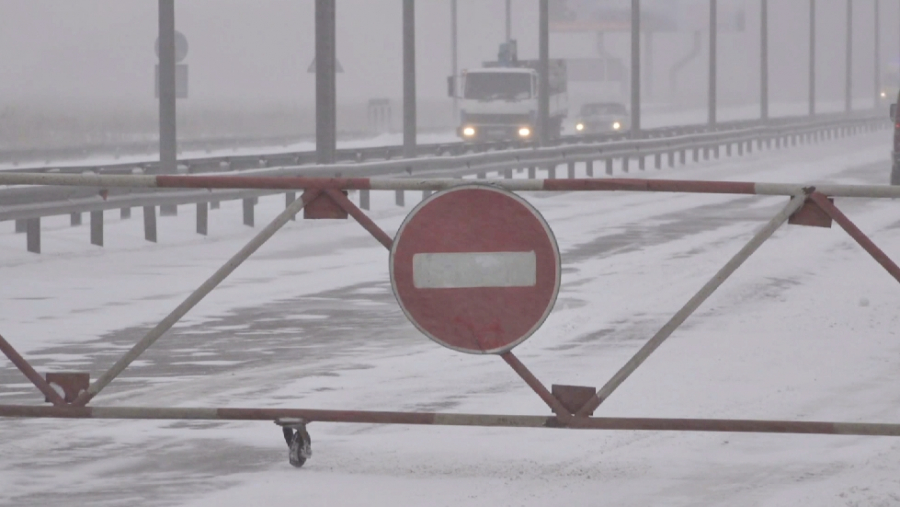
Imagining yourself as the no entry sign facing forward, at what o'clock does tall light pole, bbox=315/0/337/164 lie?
The tall light pole is roughly at 6 o'clock from the no entry sign.

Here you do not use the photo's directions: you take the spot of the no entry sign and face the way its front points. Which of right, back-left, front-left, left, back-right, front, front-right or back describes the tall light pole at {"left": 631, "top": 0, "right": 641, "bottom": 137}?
back

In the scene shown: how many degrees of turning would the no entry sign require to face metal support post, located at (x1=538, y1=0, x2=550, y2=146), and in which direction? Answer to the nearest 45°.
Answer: approximately 180°

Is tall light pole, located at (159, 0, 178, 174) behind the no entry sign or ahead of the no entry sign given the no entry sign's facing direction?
behind

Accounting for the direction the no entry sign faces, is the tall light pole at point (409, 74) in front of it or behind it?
behind

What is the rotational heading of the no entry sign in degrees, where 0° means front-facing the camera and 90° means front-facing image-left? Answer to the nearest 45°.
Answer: approximately 0°

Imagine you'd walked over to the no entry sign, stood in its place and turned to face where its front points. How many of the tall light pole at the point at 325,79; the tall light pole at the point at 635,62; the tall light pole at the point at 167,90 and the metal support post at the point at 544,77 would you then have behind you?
4

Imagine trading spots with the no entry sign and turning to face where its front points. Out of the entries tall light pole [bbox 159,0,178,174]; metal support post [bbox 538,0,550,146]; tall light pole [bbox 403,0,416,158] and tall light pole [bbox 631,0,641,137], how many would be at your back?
4

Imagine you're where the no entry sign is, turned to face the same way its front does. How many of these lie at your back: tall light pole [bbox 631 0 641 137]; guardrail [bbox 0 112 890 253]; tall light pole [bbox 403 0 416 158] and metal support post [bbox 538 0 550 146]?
4

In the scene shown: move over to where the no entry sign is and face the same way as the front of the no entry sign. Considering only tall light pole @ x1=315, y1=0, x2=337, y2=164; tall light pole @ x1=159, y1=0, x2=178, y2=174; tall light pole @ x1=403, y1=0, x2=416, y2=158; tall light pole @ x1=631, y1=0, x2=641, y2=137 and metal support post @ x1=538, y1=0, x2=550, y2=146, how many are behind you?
5
